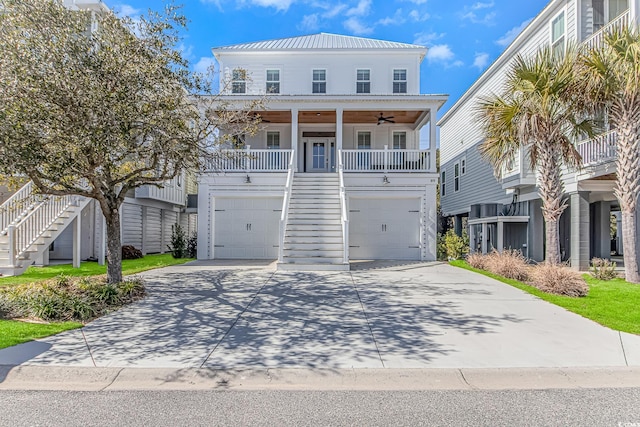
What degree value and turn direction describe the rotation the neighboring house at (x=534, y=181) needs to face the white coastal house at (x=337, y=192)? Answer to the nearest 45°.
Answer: approximately 90° to its right

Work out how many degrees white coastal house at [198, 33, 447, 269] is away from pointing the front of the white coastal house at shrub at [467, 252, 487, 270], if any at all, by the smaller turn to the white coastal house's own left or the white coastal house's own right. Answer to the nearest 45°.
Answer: approximately 45° to the white coastal house's own left

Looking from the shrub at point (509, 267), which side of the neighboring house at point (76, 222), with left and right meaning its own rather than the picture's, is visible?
left

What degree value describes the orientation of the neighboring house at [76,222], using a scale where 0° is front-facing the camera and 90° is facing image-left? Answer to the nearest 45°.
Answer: approximately 45°

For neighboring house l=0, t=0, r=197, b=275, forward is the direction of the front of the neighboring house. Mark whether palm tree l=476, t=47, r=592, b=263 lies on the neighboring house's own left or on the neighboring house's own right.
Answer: on the neighboring house's own left
